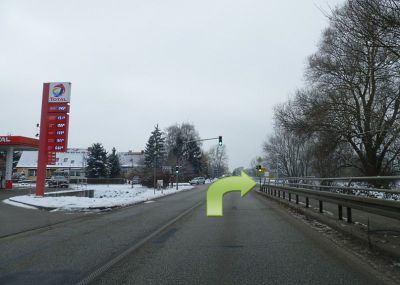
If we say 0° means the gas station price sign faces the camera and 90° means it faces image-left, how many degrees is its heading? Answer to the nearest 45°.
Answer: approximately 0°

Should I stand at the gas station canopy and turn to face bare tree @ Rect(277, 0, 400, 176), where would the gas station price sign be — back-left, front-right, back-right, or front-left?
front-right

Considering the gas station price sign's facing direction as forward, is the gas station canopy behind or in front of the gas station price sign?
behind

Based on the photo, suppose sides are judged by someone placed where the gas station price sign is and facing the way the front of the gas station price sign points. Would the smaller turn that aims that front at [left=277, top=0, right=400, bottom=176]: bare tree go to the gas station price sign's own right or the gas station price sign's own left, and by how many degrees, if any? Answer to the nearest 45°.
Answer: approximately 90° to the gas station price sign's own left

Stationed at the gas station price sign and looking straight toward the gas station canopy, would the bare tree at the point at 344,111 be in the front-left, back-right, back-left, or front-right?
back-right
